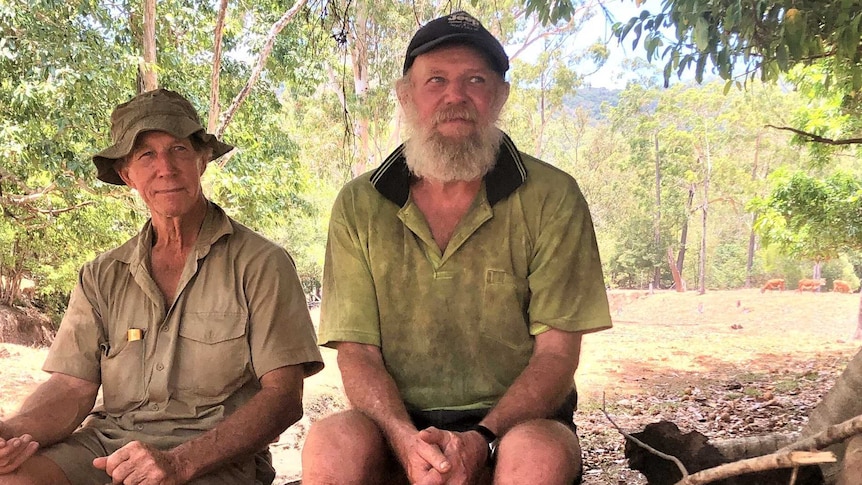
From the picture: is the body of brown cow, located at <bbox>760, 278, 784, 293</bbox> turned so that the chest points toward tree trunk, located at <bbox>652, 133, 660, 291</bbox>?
yes

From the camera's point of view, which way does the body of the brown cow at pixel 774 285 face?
to the viewer's left

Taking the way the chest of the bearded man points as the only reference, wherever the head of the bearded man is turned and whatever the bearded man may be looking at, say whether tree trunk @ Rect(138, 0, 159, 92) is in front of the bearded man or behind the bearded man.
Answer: behind

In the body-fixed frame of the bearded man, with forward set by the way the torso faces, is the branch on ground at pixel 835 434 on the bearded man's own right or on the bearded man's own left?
on the bearded man's own left

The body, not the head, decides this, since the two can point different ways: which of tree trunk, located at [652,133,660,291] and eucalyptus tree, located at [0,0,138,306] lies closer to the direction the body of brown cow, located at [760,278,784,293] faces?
the tree trunk

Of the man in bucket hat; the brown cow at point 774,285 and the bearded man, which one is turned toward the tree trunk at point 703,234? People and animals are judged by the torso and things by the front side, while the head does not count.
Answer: the brown cow

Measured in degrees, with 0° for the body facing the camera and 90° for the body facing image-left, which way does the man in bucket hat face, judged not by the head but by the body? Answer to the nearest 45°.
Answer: approximately 45°

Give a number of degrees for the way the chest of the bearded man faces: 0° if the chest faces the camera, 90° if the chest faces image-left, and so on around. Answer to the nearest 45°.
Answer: approximately 0°

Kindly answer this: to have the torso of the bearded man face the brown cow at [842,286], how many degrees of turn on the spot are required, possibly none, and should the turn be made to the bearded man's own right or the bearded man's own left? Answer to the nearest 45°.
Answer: approximately 135° to the bearded man's own left

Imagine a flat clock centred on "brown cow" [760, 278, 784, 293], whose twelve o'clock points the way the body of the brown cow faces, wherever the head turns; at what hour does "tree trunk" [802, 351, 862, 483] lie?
The tree trunk is roughly at 9 o'clock from the brown cow.

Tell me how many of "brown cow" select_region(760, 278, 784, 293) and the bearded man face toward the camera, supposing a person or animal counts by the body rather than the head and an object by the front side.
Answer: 1
